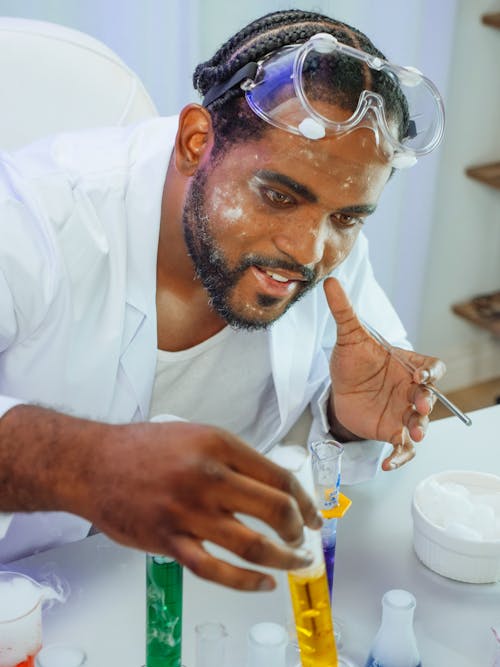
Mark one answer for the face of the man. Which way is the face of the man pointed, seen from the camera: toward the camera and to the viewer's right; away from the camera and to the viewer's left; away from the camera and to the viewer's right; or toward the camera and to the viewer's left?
toward the camera and to the viewer's right

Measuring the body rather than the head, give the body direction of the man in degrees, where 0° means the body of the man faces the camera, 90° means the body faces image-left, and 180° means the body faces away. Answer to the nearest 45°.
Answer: approximately 315°
